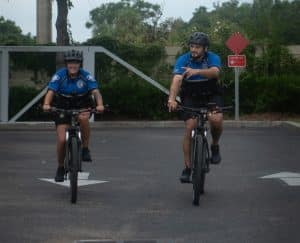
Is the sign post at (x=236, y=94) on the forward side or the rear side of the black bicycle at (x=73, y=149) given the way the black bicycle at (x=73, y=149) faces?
on the rear side

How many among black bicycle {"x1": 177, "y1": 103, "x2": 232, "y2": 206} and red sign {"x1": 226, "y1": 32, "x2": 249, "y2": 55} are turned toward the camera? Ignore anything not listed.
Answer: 2

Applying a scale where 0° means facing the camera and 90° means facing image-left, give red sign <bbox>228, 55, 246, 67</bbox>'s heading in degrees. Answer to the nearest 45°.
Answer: approximately 0°

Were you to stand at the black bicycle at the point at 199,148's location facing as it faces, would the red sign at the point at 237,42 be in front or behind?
behind

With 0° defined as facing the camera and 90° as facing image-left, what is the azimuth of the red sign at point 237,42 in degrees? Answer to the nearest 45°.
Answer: approximately 0°

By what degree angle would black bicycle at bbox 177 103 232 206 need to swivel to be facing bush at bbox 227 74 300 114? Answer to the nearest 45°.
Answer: approximately 180°

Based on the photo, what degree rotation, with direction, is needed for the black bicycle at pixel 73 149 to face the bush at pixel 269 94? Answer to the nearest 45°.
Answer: approximately 180°
